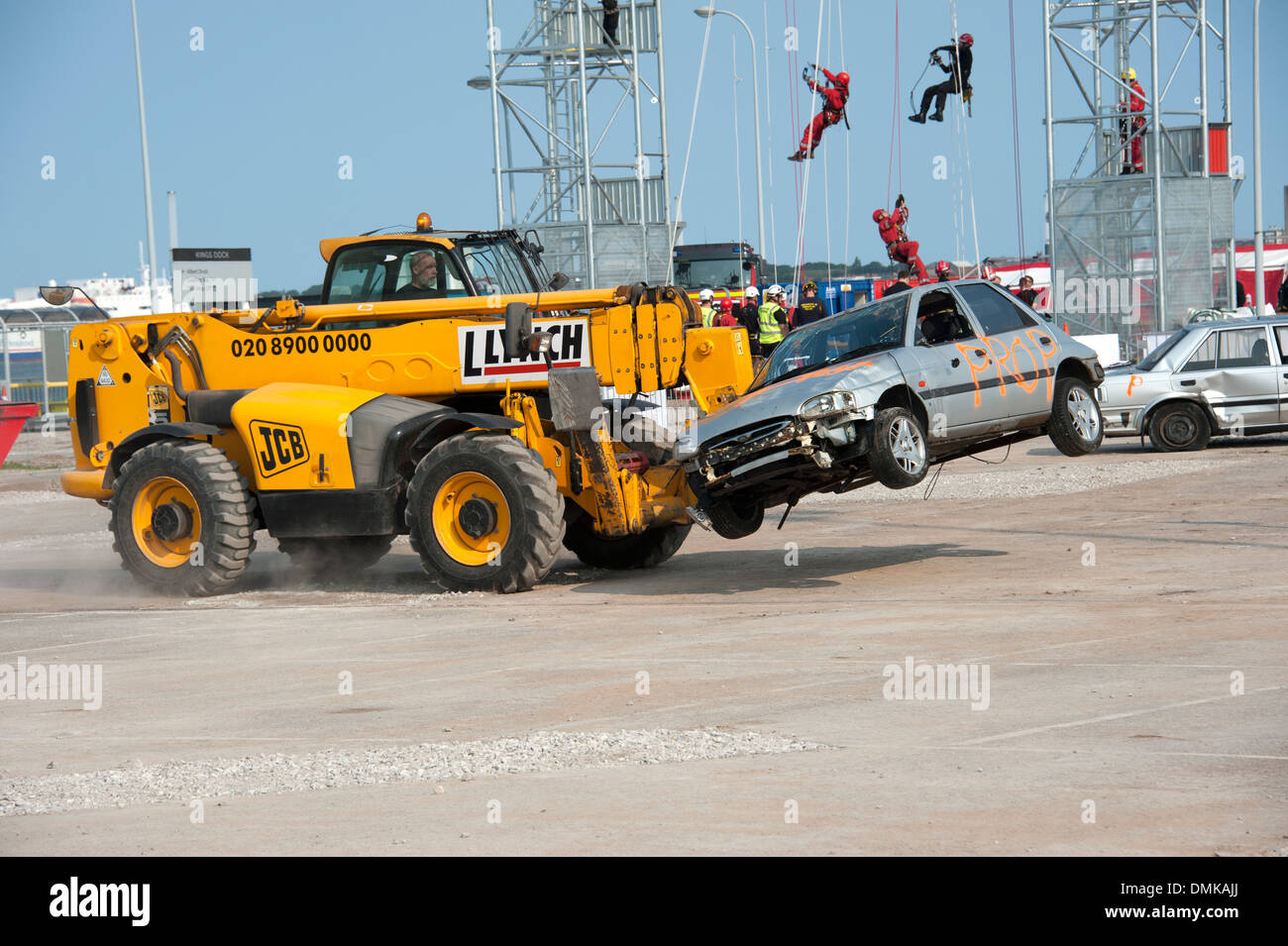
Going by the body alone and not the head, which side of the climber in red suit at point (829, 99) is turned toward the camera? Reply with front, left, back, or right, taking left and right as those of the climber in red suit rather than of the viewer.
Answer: left

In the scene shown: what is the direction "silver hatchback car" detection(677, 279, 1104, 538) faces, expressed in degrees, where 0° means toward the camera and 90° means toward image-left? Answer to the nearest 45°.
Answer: approximately 45°

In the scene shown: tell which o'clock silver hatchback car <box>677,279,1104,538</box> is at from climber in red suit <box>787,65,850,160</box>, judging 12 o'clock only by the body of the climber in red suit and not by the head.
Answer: The silver hatchback car is roughly at 9 o'clock from the climber in red suit.

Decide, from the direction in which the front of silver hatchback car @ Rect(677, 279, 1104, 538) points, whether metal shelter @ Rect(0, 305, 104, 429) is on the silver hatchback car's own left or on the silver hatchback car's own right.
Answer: on the silver hatchback car's own right

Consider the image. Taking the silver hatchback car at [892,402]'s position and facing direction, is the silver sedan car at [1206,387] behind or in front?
behind

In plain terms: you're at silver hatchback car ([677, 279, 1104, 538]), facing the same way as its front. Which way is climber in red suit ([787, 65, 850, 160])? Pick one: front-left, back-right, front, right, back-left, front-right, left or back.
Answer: back-right

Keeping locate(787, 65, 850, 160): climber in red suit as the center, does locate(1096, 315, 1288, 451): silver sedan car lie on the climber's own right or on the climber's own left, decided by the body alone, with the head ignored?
on the climber's own left
